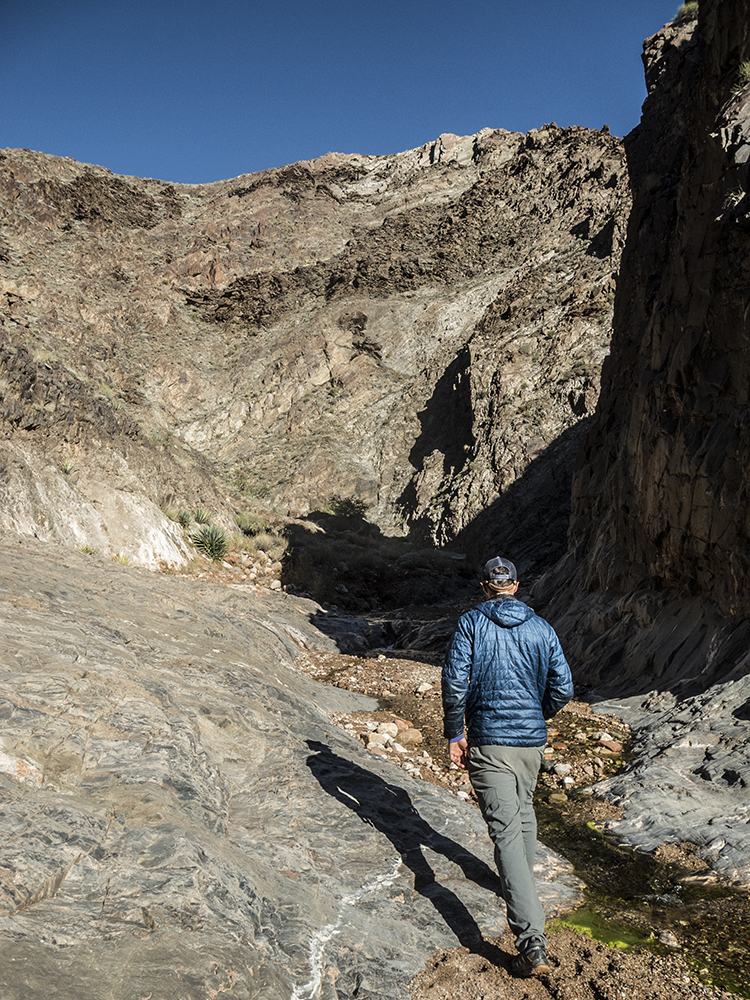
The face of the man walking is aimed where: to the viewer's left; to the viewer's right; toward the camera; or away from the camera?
away from the camera

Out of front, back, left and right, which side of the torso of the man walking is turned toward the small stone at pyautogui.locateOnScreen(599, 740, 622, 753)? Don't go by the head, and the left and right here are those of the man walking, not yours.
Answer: front

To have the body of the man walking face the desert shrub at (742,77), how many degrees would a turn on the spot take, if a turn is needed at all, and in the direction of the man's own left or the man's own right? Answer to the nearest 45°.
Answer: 0° — they already face it

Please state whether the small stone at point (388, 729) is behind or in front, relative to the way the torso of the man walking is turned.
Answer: in front

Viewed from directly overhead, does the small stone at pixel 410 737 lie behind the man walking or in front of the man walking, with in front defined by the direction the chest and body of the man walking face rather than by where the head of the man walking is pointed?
in front

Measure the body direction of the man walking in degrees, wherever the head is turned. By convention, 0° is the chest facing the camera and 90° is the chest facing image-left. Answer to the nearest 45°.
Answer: approximately 180°

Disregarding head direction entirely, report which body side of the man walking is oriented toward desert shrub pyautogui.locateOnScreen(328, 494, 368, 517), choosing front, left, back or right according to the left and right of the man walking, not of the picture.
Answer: front
